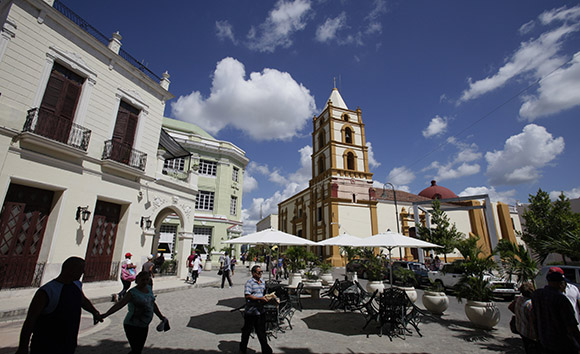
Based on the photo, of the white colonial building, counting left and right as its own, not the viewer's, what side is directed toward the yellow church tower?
left

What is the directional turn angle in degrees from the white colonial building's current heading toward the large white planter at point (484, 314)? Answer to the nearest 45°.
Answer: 0° — it already faces it

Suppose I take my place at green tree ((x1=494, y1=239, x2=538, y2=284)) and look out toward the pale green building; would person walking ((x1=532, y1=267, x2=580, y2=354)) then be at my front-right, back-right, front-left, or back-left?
back-left

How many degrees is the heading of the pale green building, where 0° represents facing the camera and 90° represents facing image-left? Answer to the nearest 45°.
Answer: approximately 315°

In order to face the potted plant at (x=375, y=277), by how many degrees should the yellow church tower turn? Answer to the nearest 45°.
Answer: approximately 45° to its left

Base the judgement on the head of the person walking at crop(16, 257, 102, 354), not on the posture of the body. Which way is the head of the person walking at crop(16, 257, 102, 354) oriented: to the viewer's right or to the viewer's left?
to the viewer's right

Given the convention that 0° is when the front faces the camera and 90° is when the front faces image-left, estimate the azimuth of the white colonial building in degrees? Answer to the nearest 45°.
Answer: approximately 315°
